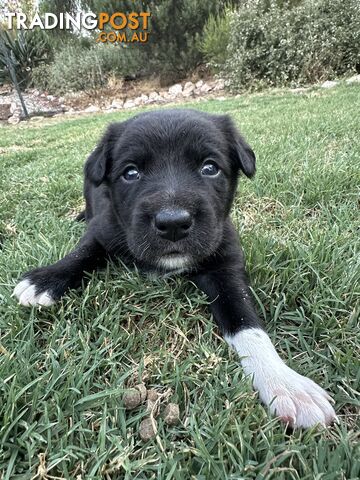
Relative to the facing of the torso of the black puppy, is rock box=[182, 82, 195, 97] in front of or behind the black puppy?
behind

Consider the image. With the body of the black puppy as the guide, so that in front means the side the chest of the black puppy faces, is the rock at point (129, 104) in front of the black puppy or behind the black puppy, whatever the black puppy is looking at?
behind

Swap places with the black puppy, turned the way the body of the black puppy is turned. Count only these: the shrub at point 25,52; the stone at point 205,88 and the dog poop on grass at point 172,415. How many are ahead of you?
1

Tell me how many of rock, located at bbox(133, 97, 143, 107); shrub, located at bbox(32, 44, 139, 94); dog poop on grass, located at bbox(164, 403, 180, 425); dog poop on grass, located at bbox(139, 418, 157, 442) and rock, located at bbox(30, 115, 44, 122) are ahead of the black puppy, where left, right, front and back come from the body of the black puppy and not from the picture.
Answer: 2

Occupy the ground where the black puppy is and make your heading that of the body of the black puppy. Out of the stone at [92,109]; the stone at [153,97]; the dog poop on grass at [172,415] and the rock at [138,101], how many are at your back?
3

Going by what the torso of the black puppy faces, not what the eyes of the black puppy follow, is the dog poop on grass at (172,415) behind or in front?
in front

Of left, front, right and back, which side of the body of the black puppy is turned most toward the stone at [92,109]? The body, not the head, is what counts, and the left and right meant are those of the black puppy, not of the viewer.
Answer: back

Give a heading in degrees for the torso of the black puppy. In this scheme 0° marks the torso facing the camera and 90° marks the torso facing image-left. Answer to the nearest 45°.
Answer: approximately 0°

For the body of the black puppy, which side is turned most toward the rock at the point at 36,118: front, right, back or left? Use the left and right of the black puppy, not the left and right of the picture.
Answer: back

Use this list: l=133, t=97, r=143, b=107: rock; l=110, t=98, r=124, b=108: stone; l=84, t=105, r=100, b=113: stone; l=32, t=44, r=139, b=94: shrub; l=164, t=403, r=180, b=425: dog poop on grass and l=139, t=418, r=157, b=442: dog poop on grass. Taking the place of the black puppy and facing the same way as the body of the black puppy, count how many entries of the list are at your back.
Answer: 4

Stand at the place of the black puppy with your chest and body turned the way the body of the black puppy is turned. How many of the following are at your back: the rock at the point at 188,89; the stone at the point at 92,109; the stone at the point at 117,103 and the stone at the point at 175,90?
4

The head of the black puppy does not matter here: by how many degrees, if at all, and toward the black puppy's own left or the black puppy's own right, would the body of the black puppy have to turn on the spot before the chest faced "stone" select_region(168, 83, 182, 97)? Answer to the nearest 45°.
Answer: approximately 180°

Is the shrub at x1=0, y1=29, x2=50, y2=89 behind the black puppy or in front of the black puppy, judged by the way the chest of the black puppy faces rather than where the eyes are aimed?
behind

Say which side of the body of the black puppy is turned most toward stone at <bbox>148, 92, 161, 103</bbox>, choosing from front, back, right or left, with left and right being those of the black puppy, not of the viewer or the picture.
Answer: back

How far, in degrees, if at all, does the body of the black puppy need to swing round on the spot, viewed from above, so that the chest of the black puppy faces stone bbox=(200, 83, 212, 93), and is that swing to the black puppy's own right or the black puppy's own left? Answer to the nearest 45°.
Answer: approximately 180°

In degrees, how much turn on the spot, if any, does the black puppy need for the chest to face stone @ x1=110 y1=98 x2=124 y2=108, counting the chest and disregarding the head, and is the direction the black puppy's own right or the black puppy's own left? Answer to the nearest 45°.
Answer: approximately 180°
